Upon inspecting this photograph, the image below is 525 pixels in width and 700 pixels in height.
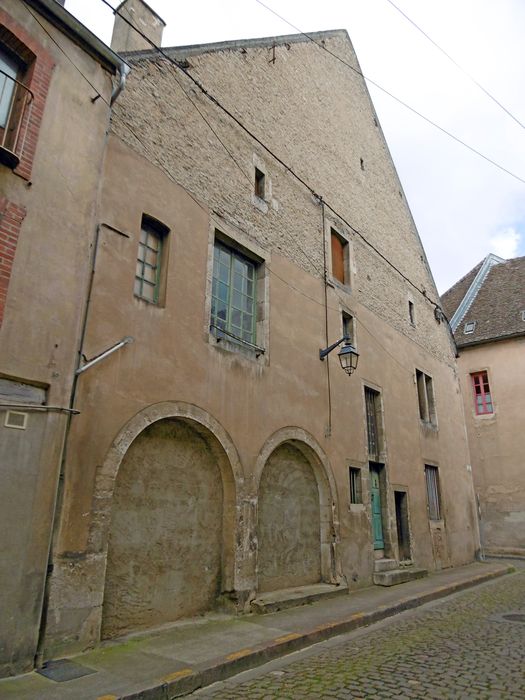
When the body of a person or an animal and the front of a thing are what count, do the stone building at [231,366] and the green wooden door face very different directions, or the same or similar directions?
same or similar directions

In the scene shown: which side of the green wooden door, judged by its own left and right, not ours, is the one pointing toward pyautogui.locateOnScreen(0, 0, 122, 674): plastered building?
right

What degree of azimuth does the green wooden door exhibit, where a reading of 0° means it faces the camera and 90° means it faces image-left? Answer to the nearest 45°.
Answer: approximately 315°

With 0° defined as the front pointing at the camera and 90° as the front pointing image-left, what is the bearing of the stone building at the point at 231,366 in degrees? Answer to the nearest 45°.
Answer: approximately 315°

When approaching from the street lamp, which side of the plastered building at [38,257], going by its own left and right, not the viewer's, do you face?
left

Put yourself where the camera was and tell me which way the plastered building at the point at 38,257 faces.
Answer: facing the viewer and to the right of the viewer

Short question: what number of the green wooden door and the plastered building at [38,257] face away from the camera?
0
